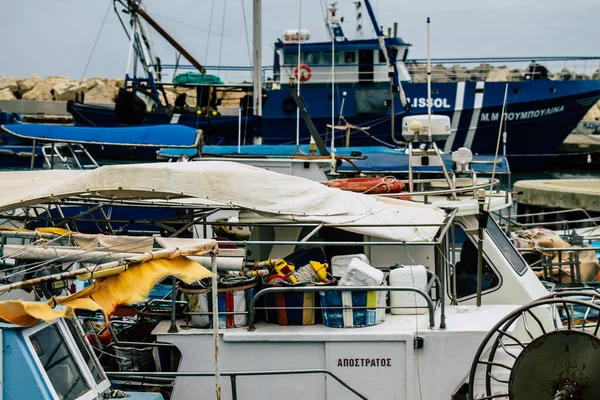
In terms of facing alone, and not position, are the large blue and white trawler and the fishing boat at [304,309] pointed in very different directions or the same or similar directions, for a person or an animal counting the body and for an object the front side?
same or similar directions

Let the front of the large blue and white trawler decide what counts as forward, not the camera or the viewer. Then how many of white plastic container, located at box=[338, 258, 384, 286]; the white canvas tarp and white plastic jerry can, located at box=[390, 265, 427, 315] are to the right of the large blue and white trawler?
3

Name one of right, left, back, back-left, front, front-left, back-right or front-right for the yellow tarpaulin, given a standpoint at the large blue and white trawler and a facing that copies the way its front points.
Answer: right

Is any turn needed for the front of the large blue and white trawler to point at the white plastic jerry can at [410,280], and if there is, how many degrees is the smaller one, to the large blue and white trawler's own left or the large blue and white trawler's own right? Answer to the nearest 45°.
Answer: approximately 90° to the large blue and white trawler's own right

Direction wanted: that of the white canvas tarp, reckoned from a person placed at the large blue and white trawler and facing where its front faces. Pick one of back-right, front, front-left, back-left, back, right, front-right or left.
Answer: right

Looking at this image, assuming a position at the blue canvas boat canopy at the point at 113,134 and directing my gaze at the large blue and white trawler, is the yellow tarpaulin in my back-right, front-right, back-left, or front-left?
back-right

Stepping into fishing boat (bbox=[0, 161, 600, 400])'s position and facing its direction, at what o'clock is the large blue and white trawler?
The large blue and white trawler is roughly at 9 o'clock from the fishing boat.

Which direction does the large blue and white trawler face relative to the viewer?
to the viewer's right

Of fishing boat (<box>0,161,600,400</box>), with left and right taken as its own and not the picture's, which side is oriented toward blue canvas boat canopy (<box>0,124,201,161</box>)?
left

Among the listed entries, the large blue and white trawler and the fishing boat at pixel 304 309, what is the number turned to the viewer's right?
2

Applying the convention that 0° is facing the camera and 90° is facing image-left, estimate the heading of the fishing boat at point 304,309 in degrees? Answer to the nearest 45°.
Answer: approximately 270°

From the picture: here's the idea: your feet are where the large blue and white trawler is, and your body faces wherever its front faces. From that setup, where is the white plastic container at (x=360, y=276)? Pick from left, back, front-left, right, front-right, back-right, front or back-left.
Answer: right
